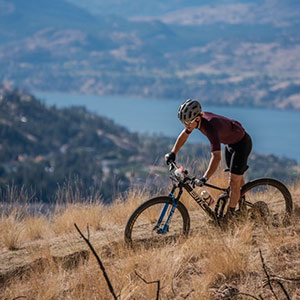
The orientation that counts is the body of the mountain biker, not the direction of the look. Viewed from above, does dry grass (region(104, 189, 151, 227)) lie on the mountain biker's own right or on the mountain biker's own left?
on the mountain biker's own right

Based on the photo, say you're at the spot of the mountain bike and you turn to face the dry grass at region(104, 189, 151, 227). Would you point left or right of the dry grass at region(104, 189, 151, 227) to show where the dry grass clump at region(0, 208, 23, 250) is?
left

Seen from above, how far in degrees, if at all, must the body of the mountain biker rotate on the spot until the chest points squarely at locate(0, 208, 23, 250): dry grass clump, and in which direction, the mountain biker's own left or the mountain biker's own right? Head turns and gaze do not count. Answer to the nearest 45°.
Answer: approximately 45° to the mountain biker's own right

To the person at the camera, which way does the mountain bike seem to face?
facing the viewer and to the left of the viewer

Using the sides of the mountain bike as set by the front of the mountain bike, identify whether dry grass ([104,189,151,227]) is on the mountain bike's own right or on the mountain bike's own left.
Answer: on the mountain bike's own right
